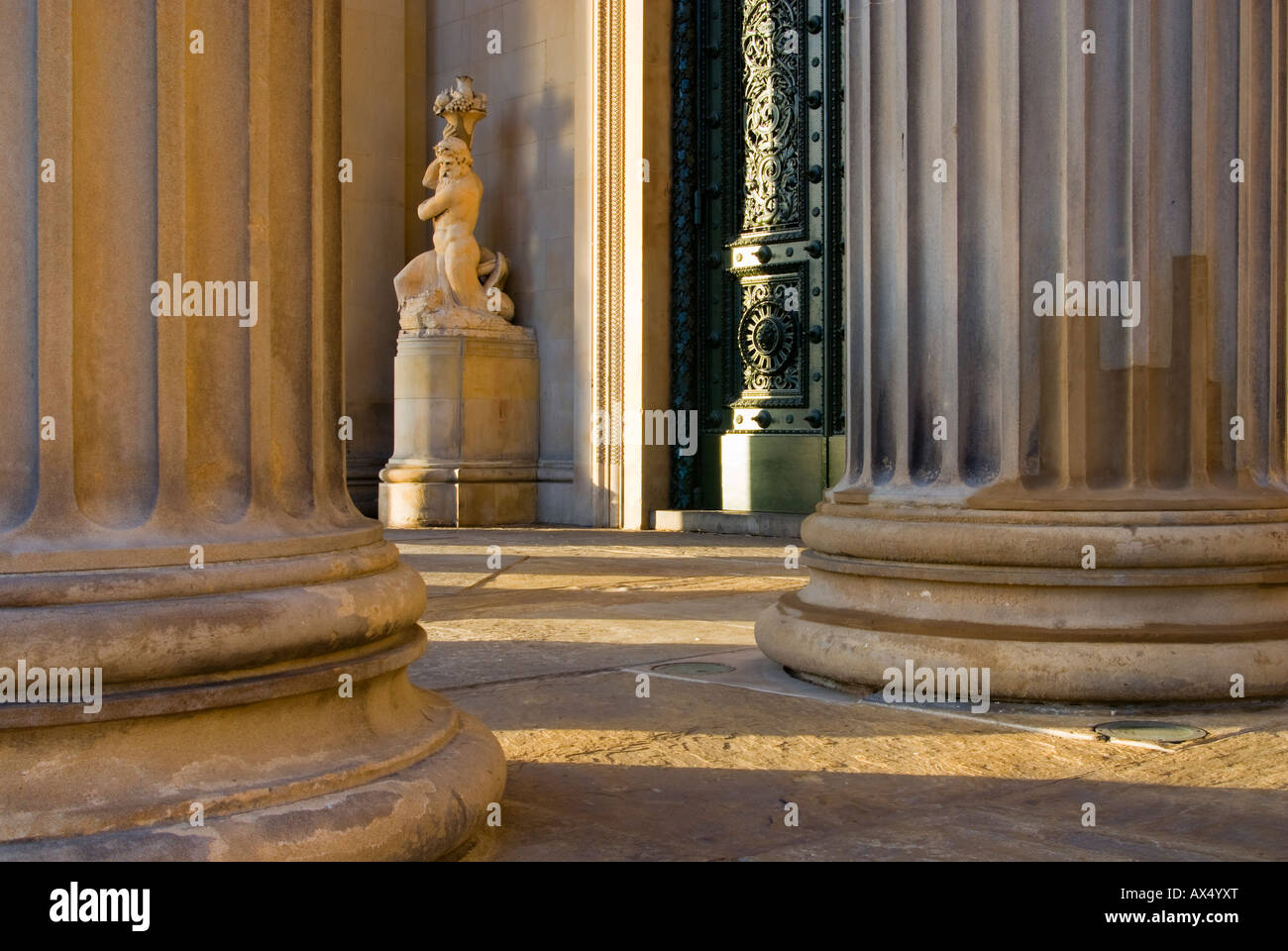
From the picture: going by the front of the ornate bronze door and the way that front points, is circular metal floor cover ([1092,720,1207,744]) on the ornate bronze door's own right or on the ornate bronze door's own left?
on the ornate bronze door's own left

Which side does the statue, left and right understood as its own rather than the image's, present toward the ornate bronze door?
left

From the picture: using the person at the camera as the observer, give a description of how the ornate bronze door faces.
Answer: facing the viewer and to the left of the viewer

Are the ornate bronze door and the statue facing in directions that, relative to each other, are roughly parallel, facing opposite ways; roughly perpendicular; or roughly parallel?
roughly parallel

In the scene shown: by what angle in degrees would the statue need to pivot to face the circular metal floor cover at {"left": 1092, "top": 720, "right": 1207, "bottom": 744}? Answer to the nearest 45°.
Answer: approximately 45° to its left

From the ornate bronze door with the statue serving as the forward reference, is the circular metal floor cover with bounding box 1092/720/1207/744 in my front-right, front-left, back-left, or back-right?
back-left

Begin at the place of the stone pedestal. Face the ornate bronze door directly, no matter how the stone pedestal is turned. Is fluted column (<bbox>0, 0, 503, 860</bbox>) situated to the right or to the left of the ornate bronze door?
right

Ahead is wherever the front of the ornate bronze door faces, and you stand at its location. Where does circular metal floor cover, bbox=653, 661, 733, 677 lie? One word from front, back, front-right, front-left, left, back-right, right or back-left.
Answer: front-left

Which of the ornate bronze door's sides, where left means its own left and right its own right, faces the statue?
right

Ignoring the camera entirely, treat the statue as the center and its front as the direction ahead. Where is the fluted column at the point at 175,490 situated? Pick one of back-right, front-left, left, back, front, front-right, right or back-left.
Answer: front-left

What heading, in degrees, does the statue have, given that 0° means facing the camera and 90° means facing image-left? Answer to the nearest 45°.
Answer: approximately 45°

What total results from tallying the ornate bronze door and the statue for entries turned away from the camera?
0

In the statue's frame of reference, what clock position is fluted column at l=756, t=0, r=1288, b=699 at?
The fluted column is roughly at 10 o'clock from the statue.

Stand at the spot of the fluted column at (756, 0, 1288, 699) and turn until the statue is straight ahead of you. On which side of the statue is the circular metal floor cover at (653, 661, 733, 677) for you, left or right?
left
